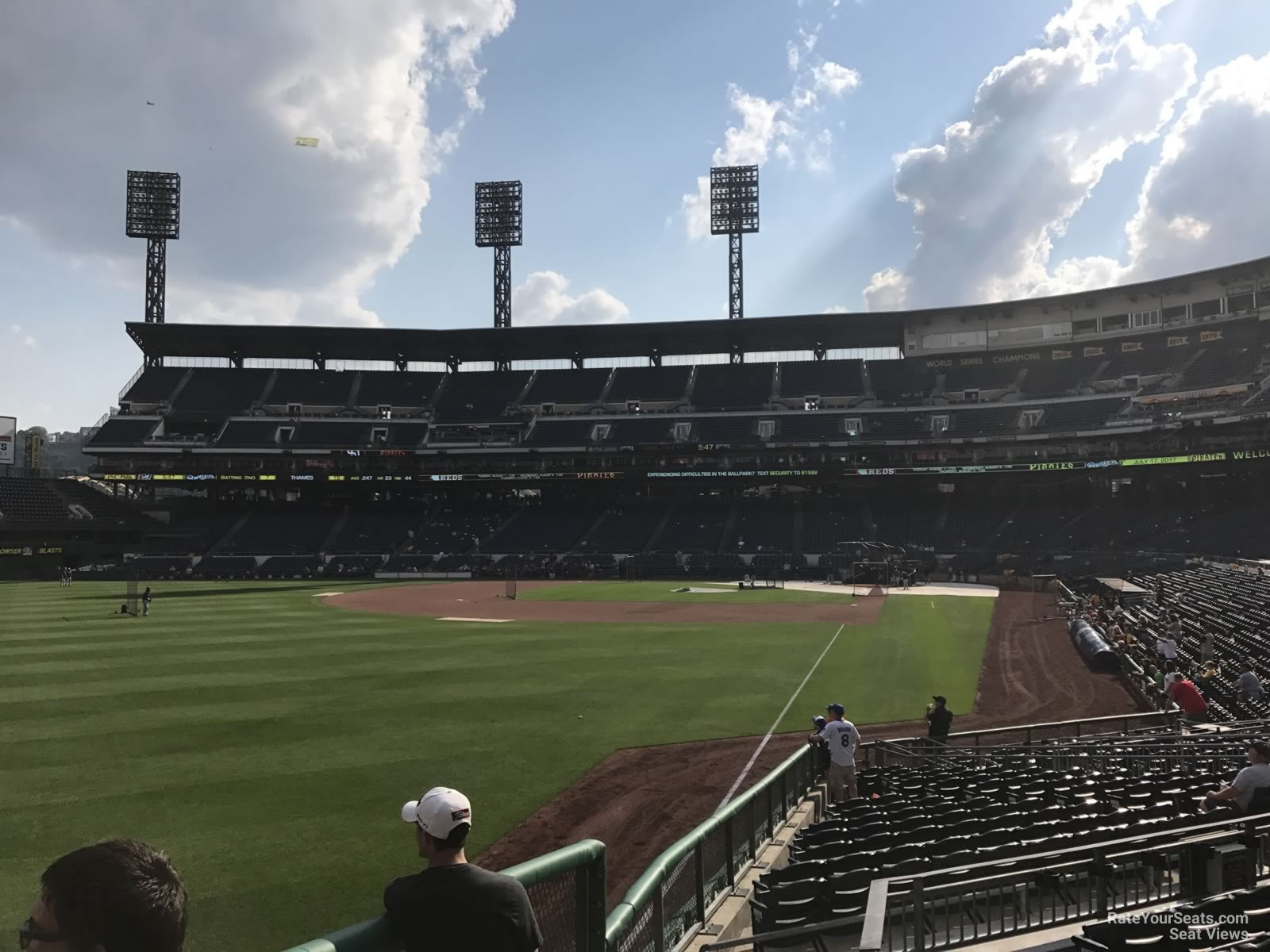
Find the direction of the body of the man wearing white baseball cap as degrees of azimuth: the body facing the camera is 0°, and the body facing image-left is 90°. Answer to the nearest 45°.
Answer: approximately 135°

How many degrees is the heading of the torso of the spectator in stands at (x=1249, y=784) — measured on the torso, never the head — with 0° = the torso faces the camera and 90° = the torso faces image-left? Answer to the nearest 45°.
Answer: approximately 90°

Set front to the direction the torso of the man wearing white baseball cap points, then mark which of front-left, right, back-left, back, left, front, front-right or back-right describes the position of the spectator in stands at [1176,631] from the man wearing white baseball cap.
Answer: right

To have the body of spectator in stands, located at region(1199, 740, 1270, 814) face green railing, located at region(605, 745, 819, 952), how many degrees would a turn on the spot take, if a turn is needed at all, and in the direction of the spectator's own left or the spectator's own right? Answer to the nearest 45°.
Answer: approximately 45° to the spectator's own left

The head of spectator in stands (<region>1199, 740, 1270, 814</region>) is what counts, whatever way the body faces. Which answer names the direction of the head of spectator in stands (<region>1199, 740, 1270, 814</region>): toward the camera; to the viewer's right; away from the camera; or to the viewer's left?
to the viewer's left

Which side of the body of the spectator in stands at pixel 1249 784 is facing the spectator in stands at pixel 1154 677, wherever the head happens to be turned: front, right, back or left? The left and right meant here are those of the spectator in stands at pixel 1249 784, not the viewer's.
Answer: right

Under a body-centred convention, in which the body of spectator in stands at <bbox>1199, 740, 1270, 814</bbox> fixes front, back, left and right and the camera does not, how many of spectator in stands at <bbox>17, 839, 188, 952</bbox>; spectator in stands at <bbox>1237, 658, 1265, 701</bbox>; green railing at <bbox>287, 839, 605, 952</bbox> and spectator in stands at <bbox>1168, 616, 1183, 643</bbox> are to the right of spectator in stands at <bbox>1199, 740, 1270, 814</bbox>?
2

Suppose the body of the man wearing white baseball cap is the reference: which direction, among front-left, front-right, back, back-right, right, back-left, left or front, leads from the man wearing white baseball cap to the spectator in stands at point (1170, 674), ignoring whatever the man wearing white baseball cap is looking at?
right
